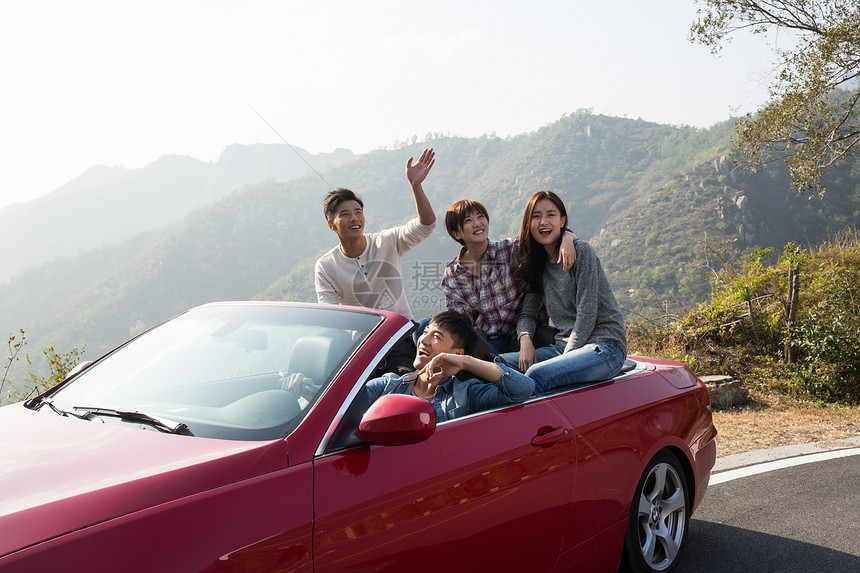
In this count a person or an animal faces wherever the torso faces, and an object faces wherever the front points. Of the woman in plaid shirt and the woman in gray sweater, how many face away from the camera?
0

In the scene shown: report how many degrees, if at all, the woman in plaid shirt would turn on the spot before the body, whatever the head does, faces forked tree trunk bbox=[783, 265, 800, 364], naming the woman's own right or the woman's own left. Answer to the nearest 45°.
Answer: approximately 135° to the woman's own left

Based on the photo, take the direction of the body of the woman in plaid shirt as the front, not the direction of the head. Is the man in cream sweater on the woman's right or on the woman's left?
on the woman's right

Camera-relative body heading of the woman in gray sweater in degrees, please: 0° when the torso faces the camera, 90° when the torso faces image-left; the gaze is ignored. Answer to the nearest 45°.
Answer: approximately 45°

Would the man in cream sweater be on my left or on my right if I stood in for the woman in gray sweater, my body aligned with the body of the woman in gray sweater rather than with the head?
on my right

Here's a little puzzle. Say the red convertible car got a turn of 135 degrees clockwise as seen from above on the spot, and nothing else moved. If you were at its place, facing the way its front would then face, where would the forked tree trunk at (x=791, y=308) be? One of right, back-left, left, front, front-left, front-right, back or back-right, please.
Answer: front-right

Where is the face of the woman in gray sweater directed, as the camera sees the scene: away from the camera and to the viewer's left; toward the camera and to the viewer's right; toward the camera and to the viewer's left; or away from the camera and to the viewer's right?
toward the camera and to the viewer's left

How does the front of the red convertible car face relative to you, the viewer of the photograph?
facing the viewer and to the left of the viewer

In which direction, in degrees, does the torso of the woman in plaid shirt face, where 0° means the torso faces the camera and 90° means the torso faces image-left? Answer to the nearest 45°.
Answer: approximately 0°
